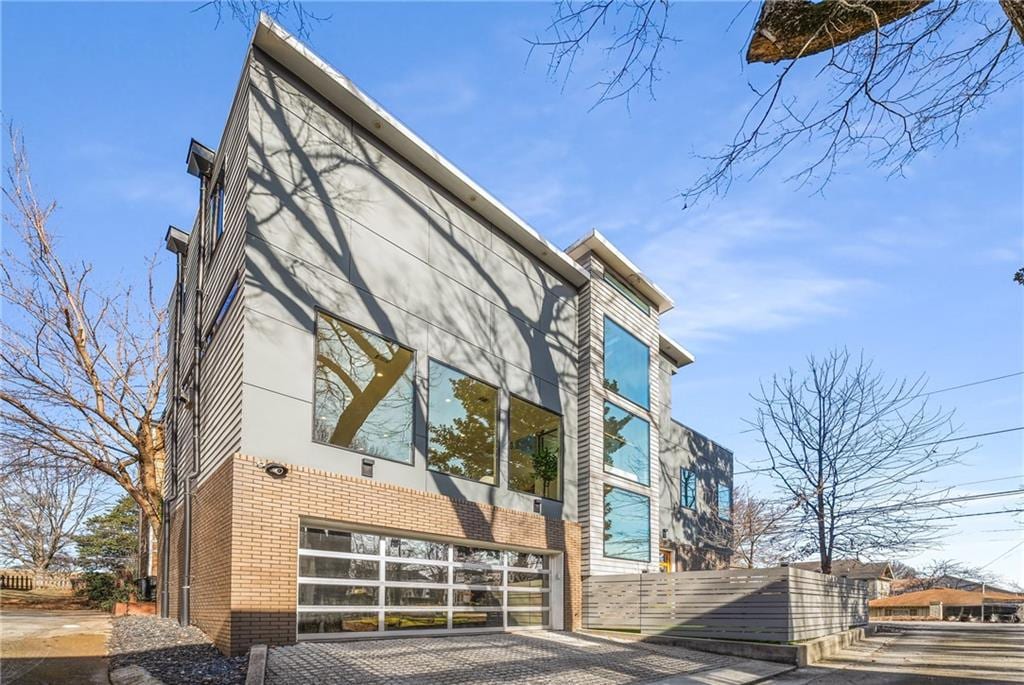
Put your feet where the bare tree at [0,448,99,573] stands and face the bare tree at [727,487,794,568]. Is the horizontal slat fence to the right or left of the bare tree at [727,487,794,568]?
right

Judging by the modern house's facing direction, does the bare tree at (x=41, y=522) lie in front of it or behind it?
behind

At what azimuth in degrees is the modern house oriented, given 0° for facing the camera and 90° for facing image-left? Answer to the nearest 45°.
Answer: approximately 315°

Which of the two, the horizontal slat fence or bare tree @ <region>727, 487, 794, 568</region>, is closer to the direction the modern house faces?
the horizontal slat fence

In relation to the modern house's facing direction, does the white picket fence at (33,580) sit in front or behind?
behind

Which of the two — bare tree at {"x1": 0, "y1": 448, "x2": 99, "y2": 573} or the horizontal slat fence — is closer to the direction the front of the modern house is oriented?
the horizontal slat fence
